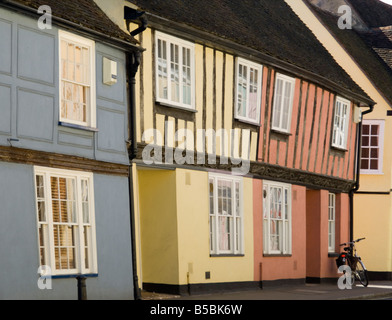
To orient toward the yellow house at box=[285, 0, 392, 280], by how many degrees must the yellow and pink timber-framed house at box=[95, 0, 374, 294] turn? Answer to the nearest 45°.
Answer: approximately 90° to its left

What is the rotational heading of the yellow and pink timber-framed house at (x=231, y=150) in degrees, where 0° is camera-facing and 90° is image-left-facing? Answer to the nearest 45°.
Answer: approximately 315°

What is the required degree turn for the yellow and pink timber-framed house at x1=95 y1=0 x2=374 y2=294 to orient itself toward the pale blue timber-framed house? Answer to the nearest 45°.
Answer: approximately 90° to its right

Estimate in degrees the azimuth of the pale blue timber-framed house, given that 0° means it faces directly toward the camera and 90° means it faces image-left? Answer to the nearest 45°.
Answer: approximately 315°

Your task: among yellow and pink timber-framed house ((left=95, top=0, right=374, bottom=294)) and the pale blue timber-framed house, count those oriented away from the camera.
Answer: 0
